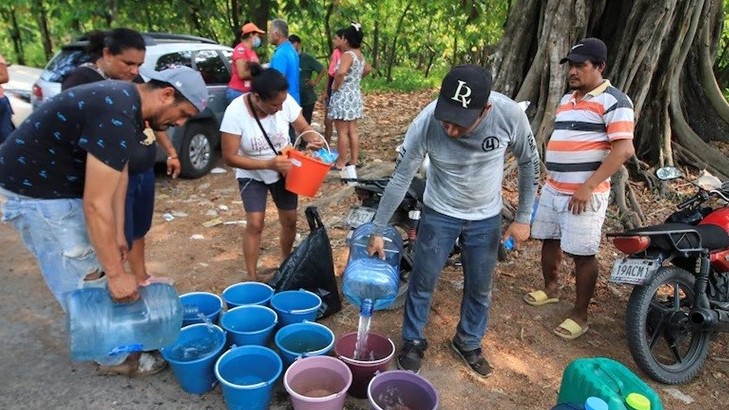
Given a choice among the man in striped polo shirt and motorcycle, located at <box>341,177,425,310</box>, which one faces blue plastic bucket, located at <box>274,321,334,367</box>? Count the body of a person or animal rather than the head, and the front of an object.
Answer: the man in striped polo shirt

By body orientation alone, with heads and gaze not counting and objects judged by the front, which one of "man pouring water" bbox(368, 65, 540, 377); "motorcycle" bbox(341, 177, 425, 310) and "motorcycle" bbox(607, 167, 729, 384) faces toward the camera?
the man pouring water

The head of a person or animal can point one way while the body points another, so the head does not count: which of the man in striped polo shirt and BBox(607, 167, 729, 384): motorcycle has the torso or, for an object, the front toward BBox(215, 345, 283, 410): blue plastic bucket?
the man in striped polo shirt

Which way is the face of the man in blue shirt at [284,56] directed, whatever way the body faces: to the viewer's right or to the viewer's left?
to the viewer's left

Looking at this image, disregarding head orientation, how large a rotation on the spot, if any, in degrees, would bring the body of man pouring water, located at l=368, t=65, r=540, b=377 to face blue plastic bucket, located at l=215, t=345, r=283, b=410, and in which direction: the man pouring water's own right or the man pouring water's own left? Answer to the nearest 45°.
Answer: approximately 45° to the man pouring water's own right

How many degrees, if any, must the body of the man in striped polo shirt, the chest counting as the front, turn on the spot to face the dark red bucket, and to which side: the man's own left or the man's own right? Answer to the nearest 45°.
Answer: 0° — they already face it

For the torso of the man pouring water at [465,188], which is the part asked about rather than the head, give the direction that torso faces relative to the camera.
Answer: toward the camera

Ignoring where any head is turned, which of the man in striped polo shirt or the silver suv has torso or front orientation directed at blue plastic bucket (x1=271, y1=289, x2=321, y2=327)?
the man in striped polo shirt

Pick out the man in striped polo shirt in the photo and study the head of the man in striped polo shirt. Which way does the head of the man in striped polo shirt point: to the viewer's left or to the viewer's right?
to the viewer's left

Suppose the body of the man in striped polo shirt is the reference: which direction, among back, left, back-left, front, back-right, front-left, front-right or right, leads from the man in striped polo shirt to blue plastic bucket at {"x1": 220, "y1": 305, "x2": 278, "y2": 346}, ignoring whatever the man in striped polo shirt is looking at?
front
